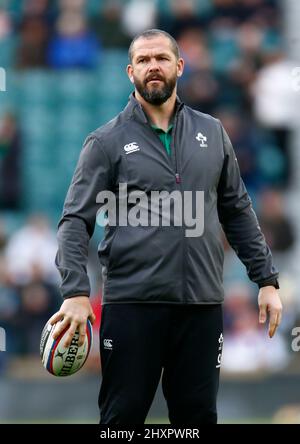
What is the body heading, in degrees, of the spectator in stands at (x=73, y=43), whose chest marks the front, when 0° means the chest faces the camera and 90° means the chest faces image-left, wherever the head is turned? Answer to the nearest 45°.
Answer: approximately 0°

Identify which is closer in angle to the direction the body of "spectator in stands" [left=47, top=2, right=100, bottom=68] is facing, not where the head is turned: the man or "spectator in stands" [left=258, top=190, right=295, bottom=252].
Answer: the man

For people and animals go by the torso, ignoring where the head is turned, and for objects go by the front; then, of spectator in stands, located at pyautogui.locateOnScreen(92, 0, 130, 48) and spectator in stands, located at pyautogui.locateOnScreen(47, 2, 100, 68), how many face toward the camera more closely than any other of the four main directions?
2

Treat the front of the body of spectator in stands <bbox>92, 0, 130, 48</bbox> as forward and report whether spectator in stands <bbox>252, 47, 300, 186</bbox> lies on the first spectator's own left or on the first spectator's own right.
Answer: on the first spectator's own left

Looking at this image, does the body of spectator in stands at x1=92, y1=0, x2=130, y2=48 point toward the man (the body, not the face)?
yes

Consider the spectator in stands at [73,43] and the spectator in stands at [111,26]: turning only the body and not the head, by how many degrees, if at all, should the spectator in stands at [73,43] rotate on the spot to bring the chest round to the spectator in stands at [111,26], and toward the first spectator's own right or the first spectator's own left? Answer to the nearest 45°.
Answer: approximately 90° to the first spectator's own left
